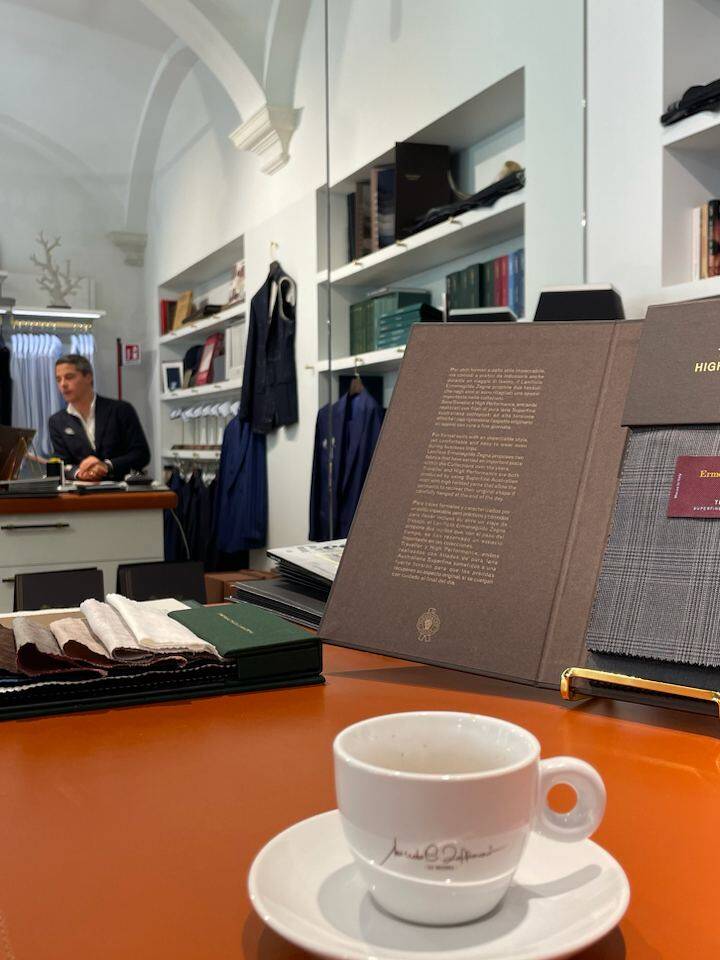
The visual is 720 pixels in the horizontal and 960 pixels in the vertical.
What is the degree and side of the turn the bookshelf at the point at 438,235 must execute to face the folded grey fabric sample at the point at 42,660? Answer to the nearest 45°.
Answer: approximately 45° to its left

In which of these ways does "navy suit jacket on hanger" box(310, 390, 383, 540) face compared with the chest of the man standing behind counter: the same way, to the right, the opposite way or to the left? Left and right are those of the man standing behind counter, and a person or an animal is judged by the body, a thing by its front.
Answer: the same way

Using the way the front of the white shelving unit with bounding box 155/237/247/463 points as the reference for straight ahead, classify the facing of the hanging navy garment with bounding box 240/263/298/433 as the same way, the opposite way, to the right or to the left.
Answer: the same way

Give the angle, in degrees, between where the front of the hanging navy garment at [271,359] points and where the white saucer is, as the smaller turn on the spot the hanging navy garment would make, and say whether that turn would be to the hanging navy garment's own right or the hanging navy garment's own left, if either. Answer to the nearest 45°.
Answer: approximately 45° to the hanging navy garment's own left

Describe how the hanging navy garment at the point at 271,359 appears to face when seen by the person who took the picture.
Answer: facing the viewer and to the left of the viewer

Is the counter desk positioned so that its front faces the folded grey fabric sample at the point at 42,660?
yes

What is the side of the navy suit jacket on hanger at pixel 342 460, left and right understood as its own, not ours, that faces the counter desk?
front

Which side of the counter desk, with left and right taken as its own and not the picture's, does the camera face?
front

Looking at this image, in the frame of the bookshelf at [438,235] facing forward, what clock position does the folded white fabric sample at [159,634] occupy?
The folded white fabric sample is roughly at 11 o'clock from the bookshelf.
